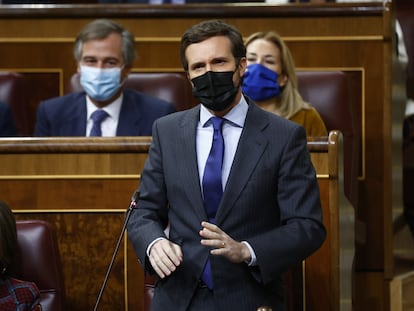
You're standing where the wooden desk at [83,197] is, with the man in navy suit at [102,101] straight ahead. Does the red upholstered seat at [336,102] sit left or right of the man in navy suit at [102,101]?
right

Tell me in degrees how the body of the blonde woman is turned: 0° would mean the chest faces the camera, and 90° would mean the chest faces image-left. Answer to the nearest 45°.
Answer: approximately 45°
